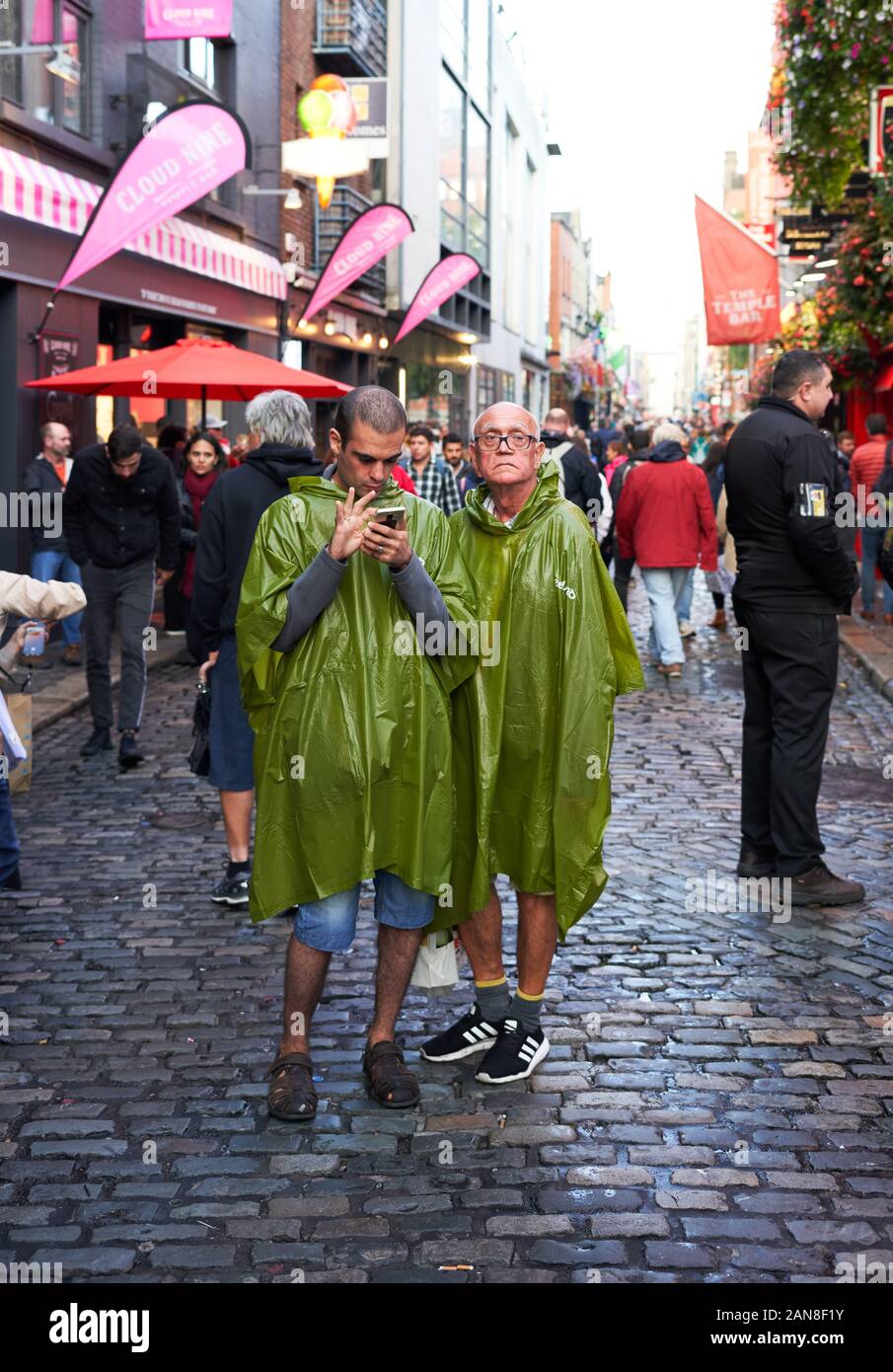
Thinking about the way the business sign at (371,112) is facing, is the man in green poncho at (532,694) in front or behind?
in front

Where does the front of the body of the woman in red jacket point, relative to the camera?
away from the camera

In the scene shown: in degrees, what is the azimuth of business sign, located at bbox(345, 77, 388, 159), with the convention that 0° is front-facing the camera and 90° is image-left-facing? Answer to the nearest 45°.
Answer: approximately 0°

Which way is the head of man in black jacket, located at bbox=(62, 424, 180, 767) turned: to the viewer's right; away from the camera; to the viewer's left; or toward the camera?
toward the camera

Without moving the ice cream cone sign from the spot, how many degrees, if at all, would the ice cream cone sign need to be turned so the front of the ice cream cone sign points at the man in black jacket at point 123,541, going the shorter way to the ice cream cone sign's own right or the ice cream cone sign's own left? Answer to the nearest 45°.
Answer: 0° — it already faces them

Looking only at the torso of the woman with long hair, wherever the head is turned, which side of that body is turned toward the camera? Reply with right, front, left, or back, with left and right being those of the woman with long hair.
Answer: front

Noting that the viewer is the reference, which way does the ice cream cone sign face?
facing the viewer

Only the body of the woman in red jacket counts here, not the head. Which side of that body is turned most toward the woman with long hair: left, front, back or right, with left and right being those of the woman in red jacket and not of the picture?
left

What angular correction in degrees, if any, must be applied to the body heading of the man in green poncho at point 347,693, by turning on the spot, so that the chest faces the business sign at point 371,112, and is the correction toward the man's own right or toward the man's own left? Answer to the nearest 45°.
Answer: approximately 180°

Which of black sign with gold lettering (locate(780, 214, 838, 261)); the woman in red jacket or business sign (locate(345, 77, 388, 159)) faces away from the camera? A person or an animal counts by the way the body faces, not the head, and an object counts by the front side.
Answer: the woman in red jacket

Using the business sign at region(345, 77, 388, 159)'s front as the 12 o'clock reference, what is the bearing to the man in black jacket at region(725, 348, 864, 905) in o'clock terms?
The man in black jacket is roughly at 12 o'clock from the business sign.
